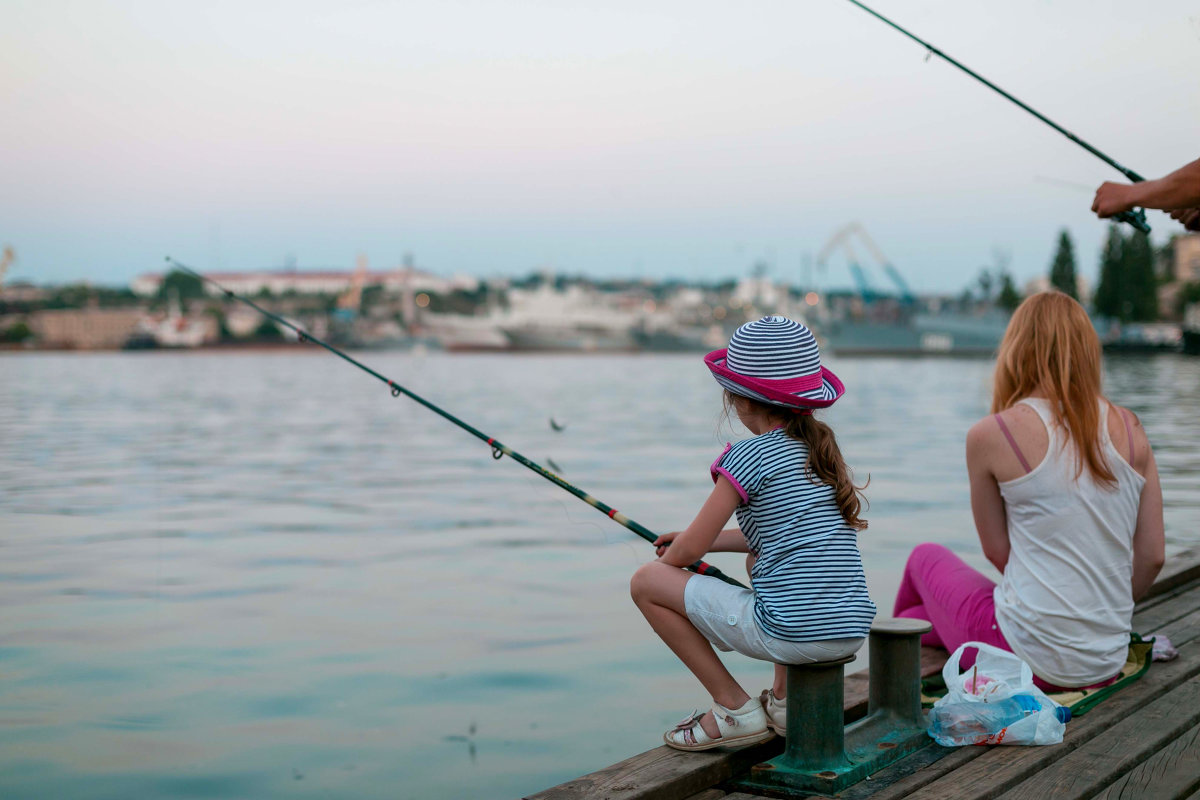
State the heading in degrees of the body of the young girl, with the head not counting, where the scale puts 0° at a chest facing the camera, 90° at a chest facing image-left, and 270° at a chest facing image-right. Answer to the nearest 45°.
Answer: approximately 135°

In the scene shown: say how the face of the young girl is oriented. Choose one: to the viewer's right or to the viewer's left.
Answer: to the viewer's left

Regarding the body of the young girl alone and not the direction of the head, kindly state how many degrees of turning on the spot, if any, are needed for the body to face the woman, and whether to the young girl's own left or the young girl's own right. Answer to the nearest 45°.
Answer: approximately 90° to the young girl's own right

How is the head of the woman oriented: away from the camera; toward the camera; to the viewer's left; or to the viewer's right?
away from the camera
